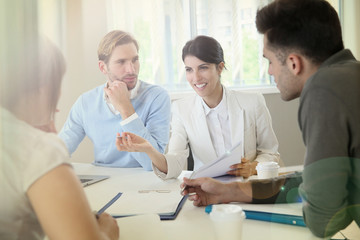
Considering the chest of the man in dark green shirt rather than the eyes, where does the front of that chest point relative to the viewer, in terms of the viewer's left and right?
facing away from the viewer and to the left of the viewer

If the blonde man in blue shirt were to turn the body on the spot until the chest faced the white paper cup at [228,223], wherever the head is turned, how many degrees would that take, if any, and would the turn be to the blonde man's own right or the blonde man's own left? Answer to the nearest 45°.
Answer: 0° — they already face it

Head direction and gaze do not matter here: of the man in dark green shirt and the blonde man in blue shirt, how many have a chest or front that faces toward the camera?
1

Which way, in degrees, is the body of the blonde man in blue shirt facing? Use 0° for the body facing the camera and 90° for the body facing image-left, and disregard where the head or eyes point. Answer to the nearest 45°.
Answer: approximately 0°
